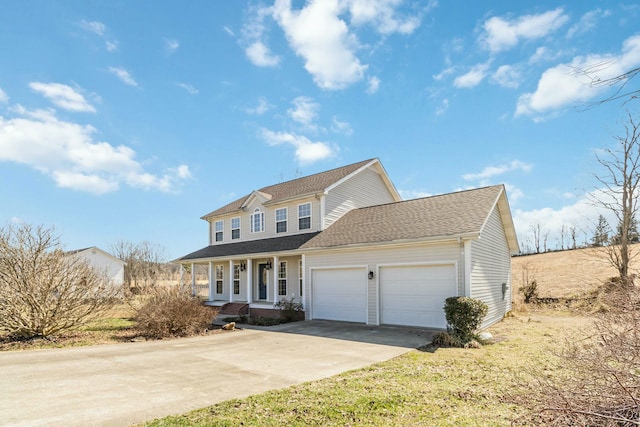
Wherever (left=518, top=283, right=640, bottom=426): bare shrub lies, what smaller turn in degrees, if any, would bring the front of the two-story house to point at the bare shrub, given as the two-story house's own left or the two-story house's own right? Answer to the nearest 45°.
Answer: approximately 45° to the two-story house's own left

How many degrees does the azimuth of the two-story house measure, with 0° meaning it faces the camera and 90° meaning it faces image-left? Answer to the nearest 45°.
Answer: approximately 45°

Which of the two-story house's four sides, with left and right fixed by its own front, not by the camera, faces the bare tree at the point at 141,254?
right
